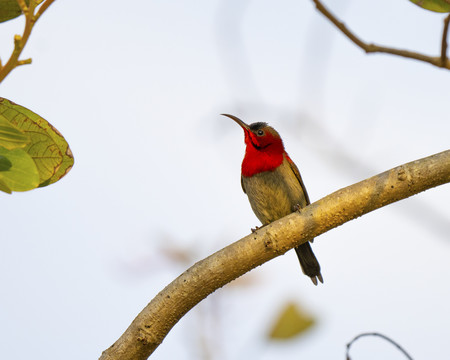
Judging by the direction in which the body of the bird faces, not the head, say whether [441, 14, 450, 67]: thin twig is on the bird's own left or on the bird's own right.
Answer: on the bird's own left

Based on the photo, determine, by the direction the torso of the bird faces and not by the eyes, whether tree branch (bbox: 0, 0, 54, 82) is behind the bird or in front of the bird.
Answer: in front

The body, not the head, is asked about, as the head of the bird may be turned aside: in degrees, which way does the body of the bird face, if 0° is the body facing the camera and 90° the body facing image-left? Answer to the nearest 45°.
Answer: approximately 45°

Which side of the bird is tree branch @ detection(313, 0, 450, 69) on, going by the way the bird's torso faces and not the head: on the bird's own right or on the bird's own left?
on the bird's own left

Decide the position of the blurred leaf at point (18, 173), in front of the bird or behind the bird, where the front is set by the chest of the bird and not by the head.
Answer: in front
